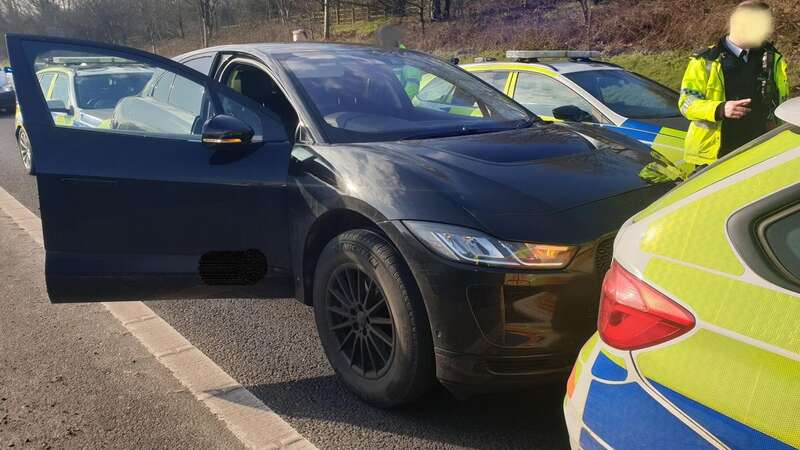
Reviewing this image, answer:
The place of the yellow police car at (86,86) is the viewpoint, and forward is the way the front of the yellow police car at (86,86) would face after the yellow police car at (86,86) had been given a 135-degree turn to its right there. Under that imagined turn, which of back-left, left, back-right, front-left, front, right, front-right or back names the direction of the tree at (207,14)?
right

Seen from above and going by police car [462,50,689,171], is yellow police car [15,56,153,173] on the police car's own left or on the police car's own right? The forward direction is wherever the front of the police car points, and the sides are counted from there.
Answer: on the police car's own right

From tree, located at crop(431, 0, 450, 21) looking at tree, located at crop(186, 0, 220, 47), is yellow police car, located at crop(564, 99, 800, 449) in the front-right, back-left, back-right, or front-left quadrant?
back-left

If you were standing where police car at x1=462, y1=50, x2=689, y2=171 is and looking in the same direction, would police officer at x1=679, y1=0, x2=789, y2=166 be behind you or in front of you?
in front

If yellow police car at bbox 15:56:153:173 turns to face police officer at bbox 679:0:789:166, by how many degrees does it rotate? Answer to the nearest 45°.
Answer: approximately 45° to its left

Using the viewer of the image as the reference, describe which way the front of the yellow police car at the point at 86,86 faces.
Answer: facing the viewer and to the right of the viewer

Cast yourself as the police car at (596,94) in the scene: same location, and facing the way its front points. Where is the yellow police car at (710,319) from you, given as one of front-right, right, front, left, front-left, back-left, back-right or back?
front-right

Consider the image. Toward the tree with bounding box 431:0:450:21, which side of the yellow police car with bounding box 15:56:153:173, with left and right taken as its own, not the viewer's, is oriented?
left

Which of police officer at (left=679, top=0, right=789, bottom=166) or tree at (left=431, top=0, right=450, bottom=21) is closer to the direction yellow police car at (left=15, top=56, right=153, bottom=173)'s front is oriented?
the police officer

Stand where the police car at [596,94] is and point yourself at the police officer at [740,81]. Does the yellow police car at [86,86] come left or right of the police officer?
right

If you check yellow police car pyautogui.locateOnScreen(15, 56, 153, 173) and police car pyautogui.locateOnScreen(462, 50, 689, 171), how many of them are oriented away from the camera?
0

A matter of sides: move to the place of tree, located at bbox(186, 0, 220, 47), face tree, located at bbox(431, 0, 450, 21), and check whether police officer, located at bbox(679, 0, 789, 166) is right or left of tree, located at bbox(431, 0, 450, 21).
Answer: right

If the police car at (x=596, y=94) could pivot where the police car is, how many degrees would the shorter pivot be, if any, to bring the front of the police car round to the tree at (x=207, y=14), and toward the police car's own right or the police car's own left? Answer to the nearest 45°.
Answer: approximately 180°

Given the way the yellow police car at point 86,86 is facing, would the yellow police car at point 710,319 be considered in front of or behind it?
in front

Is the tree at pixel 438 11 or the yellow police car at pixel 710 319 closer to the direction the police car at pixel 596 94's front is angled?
the yellow police car
